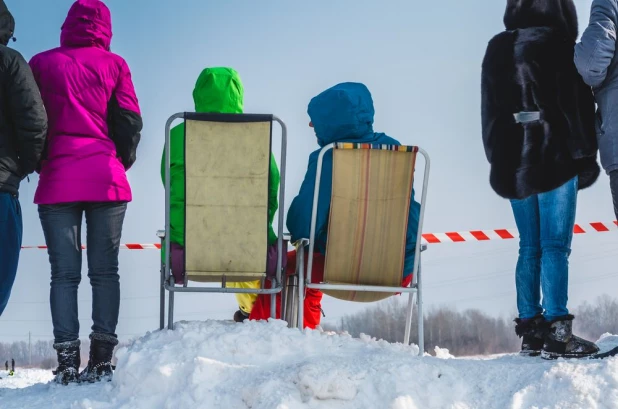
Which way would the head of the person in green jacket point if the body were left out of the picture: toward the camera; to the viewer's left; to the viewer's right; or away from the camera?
away from the camera

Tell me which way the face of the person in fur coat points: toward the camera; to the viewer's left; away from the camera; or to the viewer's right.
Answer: away from the camera

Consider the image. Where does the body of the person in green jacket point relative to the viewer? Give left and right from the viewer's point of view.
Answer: facing away from the viewer

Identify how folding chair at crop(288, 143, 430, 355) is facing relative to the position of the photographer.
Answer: facing away from the viewer

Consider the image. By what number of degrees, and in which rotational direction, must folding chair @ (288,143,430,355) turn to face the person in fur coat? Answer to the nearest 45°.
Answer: approximately 90° to its right

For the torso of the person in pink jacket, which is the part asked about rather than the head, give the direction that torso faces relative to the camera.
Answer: away from the camera

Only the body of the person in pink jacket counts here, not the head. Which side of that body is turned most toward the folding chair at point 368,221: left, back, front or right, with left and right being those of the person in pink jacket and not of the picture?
right

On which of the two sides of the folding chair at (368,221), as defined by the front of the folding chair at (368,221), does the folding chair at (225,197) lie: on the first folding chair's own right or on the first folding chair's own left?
on the first folding chair's own left

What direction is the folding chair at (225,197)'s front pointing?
away from the camera

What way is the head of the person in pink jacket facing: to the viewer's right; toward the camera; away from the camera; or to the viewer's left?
away from the camera

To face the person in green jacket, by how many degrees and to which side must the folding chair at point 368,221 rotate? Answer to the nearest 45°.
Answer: approximately 90° to its left
